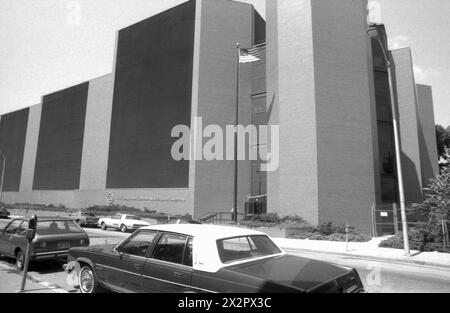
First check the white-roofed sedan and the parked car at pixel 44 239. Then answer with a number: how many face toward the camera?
0

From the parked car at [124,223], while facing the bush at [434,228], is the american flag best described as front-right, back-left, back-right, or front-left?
front-left

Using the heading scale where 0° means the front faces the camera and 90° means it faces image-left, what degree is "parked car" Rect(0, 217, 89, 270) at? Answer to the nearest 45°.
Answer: approximately 135°

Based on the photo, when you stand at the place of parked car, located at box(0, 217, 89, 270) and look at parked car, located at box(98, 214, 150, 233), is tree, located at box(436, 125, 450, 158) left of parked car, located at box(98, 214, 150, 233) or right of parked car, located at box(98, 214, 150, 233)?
right

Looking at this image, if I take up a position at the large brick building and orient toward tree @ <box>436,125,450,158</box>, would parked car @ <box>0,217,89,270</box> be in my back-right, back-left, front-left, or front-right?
back-right

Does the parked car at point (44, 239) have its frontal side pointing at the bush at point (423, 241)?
no

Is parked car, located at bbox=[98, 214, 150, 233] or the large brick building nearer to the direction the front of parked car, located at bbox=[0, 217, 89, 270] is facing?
the parked car

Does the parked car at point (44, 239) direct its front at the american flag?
no
